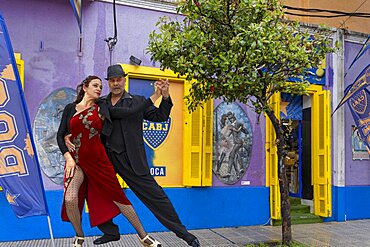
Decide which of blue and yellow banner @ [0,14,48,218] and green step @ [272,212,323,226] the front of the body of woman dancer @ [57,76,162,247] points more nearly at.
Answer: the green step

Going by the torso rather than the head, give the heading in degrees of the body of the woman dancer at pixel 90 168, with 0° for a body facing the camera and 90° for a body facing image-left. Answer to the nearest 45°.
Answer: approximately 315°

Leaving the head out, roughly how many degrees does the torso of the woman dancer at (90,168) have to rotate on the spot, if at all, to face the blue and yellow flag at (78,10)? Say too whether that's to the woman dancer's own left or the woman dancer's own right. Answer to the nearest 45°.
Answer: approximately 135° to the woman dancer's own left

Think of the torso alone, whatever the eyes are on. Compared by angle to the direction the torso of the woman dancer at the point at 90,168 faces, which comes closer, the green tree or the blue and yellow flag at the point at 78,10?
the green tree

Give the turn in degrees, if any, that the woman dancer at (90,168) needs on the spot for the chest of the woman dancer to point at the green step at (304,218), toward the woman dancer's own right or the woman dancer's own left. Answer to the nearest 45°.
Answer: approximately 90° to the woman dancer's own left

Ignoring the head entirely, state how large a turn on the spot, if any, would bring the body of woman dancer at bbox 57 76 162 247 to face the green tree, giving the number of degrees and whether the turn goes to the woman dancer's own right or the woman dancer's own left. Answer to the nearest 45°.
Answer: approximately 90° to the woman dancer's own left
